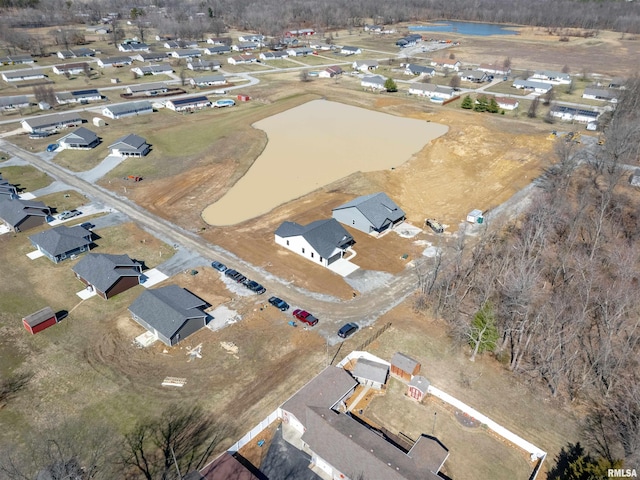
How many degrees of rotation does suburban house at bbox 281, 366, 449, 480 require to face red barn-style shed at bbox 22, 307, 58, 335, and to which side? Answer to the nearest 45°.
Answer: approximately 45° to its right

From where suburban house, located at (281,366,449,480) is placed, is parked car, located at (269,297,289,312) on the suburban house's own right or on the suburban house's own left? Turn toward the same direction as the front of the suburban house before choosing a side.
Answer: on the suburban house's own right

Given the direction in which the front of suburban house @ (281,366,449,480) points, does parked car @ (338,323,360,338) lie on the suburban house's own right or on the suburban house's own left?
on the suburban house's own right

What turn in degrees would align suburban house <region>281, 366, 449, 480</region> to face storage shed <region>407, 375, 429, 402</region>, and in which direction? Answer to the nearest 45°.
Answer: approximately 180°

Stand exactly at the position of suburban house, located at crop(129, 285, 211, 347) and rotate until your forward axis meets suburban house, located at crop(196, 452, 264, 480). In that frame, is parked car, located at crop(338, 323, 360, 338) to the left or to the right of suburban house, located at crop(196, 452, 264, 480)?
left

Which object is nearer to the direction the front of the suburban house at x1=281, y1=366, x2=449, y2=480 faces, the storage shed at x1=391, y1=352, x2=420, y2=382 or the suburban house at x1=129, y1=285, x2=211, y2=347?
the suburban house

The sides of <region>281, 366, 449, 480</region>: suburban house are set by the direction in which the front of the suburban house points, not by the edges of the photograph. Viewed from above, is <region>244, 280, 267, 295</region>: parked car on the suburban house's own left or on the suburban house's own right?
on the suburban house's own right

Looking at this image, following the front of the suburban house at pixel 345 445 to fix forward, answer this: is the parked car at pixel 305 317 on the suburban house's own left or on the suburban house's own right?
on the suburban house's own right

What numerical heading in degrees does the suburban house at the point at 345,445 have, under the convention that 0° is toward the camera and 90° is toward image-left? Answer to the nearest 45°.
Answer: approximately 45°

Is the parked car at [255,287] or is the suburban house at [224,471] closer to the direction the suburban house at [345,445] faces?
the suburban house
